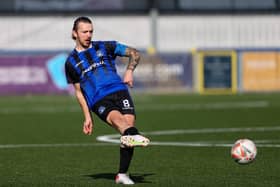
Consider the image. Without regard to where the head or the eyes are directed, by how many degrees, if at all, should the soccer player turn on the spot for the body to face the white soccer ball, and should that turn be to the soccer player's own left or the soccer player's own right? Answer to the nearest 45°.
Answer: approximately 90° to the soccer player's own left

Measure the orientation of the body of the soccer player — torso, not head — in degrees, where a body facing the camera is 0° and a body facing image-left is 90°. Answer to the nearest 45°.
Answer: approximately 0°
